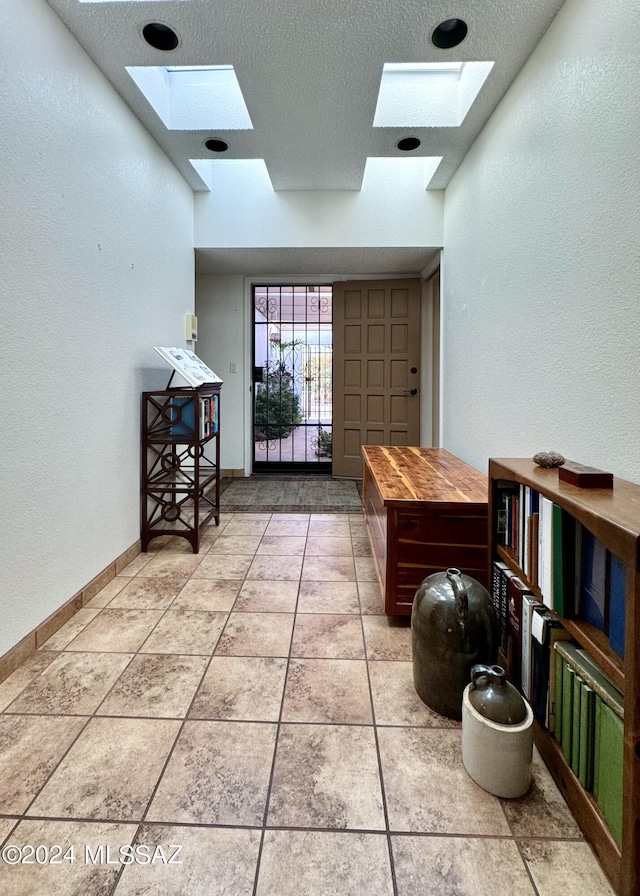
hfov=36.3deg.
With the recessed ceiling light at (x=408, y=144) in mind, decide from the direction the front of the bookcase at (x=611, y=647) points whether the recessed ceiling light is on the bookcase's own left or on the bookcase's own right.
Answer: on the bookcase's own right

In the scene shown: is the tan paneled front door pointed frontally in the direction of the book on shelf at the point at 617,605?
yes

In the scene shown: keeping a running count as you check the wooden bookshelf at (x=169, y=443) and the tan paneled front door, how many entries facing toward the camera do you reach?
1

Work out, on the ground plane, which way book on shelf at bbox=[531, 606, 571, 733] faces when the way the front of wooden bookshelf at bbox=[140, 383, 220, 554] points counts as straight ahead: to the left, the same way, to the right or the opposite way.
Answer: the opposite way

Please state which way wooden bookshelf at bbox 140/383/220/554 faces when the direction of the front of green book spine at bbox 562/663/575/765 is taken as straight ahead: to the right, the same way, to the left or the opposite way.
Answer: the opposite way

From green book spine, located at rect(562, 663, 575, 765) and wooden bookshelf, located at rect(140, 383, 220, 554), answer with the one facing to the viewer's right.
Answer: the wooden bookshelf

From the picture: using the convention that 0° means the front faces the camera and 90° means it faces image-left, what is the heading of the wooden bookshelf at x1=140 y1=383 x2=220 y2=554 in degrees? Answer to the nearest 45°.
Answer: approximately 270°

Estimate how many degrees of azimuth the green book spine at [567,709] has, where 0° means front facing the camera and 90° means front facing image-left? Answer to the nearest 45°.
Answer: approximately 45°

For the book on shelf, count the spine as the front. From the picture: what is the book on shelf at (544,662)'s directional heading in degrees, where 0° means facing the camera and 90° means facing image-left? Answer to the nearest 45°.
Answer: approximately 45°

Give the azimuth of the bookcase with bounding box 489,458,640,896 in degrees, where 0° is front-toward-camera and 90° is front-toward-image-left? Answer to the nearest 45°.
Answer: approximately 45°
